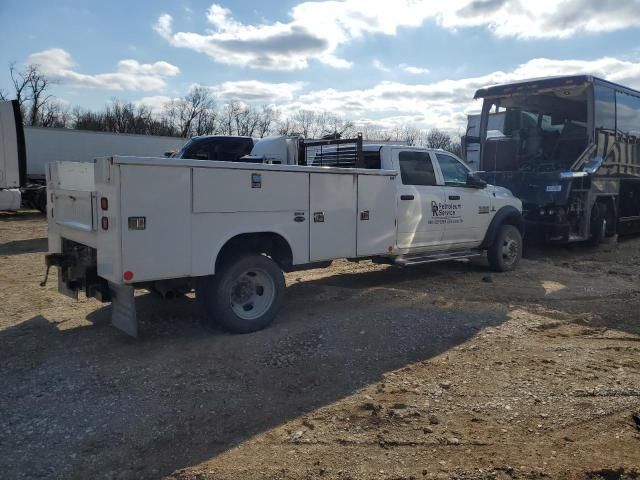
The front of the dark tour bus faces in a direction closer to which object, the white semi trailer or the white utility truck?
the white utility truck

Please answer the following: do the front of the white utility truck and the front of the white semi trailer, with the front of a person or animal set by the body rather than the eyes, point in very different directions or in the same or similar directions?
very different directions

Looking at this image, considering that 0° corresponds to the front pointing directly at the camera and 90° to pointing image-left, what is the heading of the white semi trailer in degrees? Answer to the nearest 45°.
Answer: approximately 45°

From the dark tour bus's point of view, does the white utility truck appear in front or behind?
in front

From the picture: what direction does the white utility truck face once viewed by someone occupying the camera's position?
facing away from the viewer and to the right of the viewer

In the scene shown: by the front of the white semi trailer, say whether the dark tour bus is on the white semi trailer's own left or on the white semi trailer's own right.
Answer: on the white semi trailer's own left

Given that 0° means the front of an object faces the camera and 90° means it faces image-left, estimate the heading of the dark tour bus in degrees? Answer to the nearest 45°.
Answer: approximately 45°

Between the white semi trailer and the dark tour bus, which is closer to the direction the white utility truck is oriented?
the dark tour bus

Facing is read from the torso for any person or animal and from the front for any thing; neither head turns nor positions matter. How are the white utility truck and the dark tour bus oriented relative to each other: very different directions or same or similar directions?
very different directions
